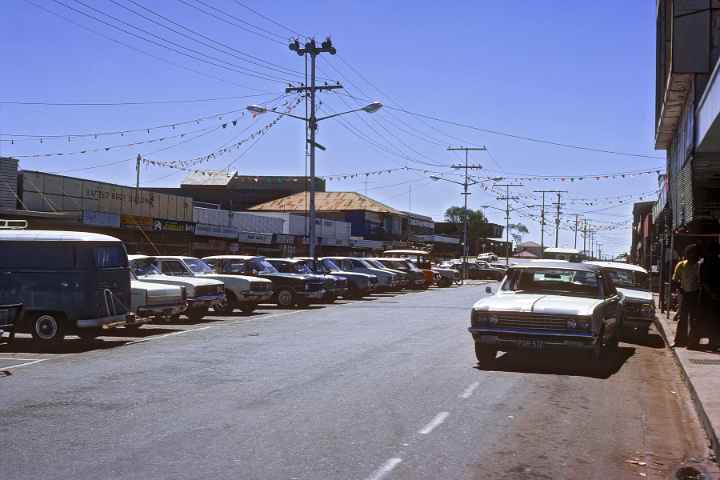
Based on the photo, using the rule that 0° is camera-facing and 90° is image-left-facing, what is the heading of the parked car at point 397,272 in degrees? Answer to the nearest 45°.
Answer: approximately 315°

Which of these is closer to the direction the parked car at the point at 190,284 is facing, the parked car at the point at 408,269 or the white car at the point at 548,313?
the white car

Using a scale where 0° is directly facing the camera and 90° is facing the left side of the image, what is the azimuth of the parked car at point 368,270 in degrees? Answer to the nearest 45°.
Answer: approximately 315°

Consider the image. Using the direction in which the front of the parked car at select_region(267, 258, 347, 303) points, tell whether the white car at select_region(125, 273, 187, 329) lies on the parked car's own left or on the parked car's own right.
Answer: on the parked car's own right

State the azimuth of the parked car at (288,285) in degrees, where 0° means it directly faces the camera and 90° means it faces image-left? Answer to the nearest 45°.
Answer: approximately 315°

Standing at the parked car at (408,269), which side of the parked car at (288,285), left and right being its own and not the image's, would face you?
left

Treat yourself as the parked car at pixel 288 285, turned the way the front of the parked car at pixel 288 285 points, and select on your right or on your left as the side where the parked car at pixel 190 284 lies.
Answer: on your right
